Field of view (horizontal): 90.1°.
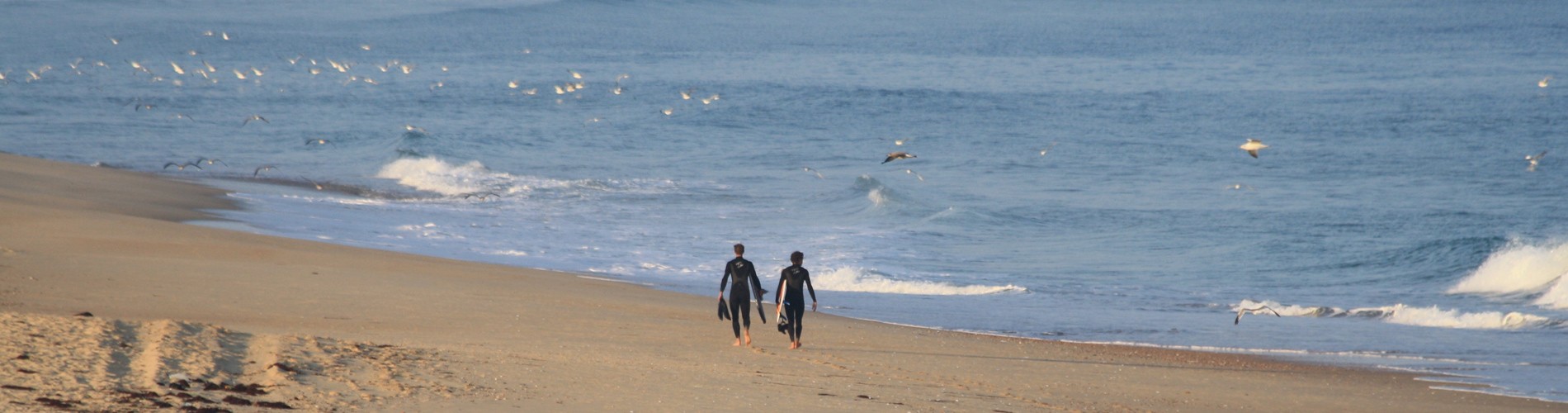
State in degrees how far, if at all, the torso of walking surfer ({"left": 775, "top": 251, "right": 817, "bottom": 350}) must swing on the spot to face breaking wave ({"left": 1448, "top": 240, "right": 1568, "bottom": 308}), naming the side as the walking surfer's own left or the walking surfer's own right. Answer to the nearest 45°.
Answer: approximately 45° to the walking surfer's own right

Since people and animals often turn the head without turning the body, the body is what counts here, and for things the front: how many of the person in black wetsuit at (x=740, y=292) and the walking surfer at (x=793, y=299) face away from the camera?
2

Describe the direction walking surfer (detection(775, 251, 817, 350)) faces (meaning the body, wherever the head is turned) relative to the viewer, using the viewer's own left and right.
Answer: facing away from the viewer

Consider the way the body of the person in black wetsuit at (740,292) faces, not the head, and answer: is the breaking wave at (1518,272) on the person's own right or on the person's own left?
on the person's own right

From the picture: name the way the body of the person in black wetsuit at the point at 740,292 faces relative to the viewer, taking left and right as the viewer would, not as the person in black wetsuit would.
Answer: facing away from the viewer

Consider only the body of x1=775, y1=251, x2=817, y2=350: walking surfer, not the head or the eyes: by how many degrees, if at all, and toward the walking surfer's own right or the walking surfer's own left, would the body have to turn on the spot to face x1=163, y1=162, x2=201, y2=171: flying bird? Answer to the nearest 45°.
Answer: approximately 45° to the walking surfer's own left

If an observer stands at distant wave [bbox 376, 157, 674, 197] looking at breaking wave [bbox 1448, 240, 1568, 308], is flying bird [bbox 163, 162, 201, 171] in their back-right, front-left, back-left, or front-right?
back-right

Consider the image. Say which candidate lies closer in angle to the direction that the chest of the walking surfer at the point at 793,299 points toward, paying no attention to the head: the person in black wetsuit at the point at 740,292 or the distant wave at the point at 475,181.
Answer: the distant wave
